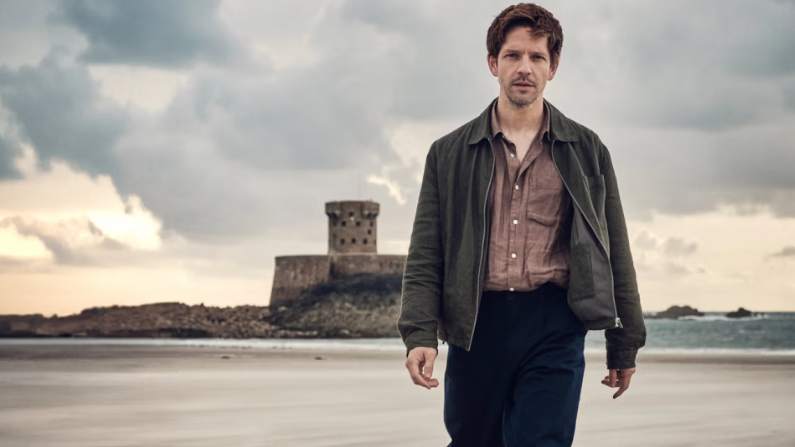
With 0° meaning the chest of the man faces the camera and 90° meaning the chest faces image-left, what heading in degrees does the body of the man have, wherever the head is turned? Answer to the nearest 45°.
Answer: approximately 0°
